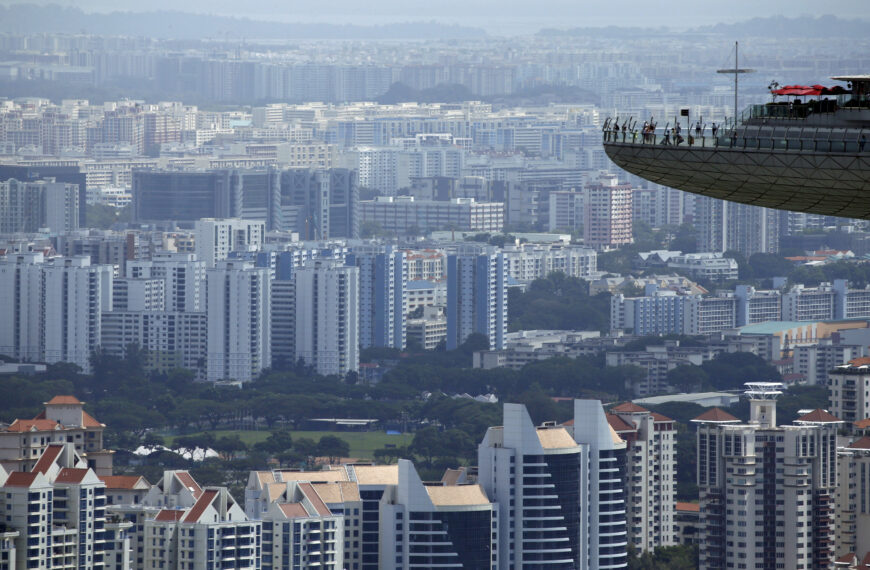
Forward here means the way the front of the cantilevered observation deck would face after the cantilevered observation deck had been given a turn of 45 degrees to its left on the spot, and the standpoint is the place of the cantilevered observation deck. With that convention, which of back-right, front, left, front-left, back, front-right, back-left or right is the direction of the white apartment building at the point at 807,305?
back-right

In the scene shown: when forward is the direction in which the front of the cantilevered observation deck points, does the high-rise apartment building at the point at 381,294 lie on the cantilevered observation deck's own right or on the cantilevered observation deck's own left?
on the cantilevered observation deck's own right

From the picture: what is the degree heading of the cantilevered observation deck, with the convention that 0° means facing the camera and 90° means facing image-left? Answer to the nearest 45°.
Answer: approximately 90°

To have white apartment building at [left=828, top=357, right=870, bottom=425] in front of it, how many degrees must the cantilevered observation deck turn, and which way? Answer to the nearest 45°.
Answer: approximately 90° to its right

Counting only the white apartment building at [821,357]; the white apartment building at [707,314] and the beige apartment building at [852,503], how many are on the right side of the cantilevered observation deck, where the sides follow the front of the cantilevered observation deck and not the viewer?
3

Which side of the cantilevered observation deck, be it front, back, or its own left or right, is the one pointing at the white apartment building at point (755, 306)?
right

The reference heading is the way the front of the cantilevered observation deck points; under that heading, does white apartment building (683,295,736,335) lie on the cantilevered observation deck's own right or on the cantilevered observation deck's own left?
on the cantilevered observation deck's own right

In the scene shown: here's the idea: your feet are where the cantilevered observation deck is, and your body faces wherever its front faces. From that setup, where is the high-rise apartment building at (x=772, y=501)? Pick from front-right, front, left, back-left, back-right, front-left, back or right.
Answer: right

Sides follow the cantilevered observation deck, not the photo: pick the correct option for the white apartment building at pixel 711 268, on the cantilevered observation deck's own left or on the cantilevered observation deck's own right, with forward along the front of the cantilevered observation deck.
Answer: on the cantilevered observation deck's own right

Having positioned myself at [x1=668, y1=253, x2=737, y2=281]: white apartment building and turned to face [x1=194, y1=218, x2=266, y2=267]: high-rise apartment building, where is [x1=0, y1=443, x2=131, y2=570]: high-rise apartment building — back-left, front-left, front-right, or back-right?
front-left
